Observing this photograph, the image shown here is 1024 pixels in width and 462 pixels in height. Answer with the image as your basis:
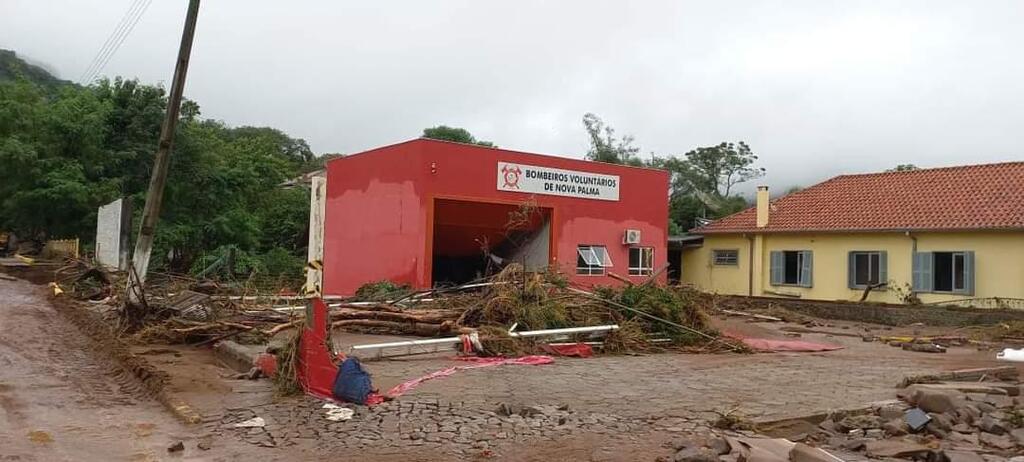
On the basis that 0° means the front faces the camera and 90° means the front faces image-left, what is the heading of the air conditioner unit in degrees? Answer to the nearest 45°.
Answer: approximately 315°

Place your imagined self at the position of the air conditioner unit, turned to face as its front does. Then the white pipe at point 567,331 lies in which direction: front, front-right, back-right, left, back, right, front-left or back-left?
front-right

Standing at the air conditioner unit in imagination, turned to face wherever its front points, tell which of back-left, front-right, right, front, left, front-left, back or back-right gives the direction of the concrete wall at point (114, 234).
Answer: back-right

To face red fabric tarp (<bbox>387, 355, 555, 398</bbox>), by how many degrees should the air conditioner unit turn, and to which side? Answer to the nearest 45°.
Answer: approximately 45° to its right

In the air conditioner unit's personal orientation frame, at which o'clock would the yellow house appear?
The yellow house is roughly at 10 o'clock from the air conditioner unit.

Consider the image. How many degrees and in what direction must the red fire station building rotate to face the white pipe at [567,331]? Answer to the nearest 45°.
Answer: approximately 45° to its right

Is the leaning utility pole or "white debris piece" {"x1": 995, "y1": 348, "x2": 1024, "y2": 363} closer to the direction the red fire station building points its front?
the white debris piece

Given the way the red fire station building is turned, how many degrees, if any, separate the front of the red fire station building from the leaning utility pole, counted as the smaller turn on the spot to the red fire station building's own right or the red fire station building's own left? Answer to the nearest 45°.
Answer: approximately 90° to the red fire station building's own right

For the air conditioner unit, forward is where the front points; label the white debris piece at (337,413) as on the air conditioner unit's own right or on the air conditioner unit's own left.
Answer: on the air conditioner unit's own right

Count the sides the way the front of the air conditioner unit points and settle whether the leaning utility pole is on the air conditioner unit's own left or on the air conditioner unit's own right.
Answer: on the air conditioner unit's own right

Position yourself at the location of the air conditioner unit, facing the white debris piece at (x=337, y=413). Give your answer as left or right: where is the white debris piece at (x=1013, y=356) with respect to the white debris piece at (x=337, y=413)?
left

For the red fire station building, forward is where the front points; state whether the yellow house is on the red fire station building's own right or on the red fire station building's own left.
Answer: on the red fire station building's own left

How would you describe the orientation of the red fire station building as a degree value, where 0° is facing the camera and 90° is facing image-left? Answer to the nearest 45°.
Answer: approximately 315°
